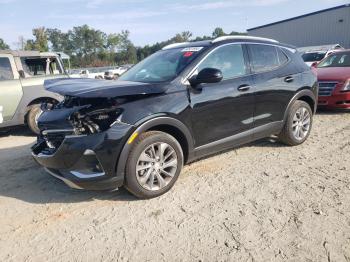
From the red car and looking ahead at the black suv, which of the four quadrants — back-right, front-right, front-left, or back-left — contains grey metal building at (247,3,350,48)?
back-right

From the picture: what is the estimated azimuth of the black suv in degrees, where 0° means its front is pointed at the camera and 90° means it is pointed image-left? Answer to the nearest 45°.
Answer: approximately 45°

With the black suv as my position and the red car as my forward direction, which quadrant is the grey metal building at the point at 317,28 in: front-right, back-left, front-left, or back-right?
front-left

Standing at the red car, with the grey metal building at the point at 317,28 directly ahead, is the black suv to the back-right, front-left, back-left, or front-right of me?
back-left

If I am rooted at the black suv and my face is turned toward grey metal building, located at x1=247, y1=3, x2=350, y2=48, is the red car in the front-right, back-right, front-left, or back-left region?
front-right

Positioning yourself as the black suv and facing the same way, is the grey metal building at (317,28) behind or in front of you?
behind

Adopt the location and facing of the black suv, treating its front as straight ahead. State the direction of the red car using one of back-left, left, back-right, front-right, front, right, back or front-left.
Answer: back
